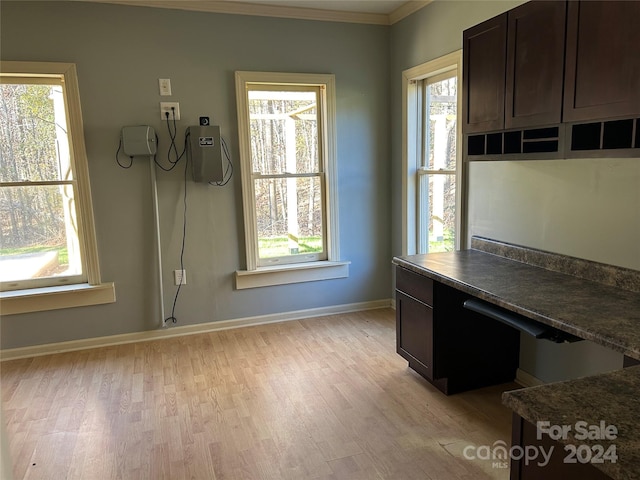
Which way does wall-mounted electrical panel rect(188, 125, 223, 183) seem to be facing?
toward the camera

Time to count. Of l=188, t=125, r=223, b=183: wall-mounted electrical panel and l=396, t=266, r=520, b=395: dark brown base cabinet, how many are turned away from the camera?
0

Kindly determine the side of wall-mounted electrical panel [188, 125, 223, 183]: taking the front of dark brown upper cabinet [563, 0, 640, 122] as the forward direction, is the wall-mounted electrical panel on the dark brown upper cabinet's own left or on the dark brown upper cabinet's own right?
on the dark brown upper cabinet's own right

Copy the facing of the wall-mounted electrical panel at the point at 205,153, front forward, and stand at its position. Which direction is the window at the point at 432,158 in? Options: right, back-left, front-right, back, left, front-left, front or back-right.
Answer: left

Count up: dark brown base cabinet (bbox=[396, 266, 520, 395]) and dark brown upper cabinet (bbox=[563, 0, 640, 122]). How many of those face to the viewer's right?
0

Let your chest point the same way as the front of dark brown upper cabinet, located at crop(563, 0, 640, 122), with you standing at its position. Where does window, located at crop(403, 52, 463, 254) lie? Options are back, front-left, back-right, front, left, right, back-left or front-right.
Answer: right

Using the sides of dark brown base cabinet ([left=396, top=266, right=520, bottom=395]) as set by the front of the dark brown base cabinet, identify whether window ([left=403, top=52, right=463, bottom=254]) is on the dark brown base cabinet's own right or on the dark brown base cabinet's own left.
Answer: on the dark brown base cabinet's own right

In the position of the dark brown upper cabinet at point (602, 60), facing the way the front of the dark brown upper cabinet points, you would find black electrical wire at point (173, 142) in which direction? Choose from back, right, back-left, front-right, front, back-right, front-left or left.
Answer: front-right

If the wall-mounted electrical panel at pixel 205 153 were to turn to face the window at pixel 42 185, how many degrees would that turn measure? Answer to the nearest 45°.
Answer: approximately 90° to its right

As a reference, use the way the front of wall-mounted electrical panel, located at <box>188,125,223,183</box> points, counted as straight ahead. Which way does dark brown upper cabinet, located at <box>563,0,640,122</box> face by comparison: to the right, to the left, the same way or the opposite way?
to the right

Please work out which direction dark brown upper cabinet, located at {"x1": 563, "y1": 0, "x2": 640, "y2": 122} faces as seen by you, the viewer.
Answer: facing the viewer and to the left of the viewer
